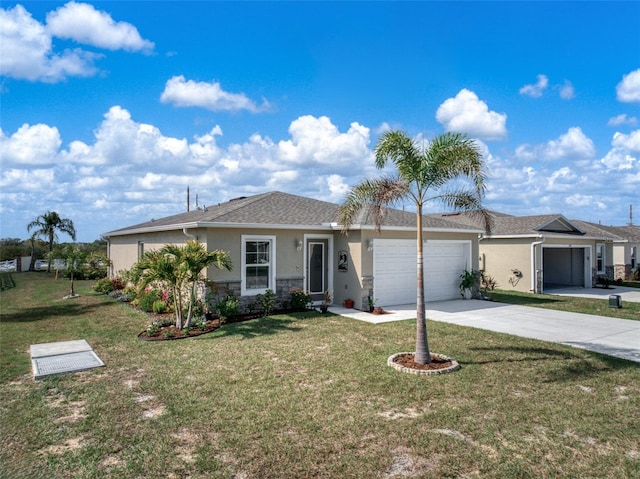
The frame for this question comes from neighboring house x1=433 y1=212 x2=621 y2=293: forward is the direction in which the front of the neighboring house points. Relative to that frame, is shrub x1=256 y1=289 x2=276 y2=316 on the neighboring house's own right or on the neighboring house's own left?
on the neighboring house's own right

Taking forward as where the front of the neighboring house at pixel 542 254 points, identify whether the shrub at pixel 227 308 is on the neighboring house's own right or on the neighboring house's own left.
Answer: on the neighboring house's own right

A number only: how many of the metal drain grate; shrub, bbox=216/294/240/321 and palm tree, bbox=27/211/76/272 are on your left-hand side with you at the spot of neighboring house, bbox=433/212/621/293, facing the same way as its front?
0

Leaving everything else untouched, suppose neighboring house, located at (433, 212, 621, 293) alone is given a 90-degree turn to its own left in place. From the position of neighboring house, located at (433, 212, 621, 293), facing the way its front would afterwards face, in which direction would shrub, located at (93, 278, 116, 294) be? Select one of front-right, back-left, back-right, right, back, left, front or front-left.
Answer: back

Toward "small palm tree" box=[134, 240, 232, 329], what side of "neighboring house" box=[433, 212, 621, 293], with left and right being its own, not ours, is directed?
right

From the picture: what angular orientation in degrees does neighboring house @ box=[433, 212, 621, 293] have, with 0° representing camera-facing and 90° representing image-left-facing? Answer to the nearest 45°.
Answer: approximately 315°

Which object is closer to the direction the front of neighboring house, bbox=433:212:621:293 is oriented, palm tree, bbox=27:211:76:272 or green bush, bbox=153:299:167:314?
the green bush

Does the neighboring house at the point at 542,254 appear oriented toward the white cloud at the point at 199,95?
no

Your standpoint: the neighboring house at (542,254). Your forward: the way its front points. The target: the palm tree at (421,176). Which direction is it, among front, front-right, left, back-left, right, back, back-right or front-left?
front-right

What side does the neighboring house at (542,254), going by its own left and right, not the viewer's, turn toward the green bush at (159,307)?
right

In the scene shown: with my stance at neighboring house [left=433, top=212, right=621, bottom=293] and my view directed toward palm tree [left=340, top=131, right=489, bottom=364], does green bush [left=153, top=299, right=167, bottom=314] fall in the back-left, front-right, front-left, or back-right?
front-right

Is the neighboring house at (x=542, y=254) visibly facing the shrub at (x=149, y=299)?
no
